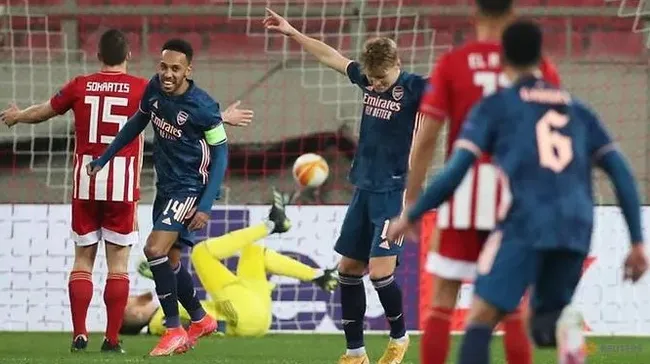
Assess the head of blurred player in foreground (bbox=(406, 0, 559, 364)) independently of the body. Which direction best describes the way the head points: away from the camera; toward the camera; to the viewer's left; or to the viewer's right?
away from the camera

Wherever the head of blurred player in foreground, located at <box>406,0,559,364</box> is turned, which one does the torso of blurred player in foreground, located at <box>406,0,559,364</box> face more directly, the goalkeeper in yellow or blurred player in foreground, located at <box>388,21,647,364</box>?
the goalkeeper in yellow

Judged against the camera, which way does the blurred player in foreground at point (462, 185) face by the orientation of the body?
away from the camera

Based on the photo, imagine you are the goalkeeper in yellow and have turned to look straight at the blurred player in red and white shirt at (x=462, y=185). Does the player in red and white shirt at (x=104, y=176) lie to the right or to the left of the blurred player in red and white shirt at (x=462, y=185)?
right

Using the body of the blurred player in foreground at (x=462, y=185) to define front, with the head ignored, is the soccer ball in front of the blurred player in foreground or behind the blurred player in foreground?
in front

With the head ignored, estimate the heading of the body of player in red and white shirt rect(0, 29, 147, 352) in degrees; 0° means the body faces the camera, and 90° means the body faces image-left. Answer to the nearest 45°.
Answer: approximately 180°

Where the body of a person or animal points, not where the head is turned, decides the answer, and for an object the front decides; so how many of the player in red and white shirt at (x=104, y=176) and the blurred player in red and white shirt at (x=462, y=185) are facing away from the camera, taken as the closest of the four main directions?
2

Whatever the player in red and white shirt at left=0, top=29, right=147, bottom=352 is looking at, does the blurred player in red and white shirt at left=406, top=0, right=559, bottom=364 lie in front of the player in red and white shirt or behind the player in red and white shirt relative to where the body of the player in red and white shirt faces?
behind

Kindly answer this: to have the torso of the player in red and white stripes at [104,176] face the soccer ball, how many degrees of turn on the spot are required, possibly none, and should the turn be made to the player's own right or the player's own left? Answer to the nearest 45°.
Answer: approximately 45° to the player's own right

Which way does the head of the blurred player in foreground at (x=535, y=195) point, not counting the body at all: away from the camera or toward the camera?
away from the camera

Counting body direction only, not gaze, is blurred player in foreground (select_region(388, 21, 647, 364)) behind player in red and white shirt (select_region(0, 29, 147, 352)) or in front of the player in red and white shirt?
behind

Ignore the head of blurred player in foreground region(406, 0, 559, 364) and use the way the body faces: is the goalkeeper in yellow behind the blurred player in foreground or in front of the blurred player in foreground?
in front

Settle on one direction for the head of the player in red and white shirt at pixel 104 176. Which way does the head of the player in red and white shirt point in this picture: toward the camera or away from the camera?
away from the camera
